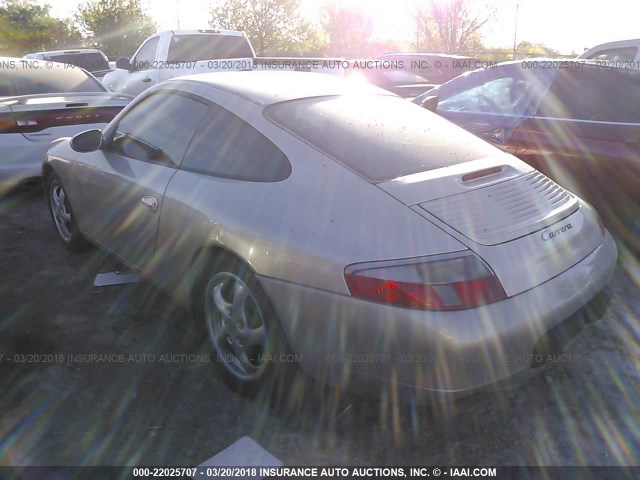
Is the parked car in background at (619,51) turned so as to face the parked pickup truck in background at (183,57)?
yes

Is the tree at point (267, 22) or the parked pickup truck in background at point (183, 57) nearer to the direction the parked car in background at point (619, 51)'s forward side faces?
the parked pickup truck in background

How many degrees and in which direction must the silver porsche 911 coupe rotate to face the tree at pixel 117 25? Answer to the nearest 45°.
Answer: approximately 45° to its right

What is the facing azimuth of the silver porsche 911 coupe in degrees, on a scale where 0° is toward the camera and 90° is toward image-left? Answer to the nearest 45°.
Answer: approximately 135°

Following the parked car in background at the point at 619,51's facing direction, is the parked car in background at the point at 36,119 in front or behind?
in front

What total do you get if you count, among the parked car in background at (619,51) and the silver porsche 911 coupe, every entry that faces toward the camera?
0

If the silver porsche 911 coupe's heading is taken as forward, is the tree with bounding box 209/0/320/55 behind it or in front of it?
in front

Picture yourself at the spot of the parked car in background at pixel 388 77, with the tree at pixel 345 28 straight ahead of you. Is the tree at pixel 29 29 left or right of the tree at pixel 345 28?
left

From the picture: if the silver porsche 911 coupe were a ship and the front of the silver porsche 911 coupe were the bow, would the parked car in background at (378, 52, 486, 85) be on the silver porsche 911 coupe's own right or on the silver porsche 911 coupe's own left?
on the silver porsche 911 coupe's own right

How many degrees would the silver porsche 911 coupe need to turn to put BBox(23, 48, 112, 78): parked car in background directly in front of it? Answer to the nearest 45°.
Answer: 0° — it already faces it

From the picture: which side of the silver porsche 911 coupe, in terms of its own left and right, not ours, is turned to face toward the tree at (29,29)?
front

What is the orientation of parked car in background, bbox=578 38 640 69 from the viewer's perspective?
to the viewer's left

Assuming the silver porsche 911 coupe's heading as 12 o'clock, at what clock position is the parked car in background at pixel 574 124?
The parked car in background is roughly at 3 o'clock from the silver porsche 911 coupe.

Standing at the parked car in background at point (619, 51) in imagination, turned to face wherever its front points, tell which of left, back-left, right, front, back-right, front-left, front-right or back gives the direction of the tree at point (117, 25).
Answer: front-right

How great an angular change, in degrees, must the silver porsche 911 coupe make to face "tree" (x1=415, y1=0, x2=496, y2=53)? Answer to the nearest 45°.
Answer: approximately 45° to its right

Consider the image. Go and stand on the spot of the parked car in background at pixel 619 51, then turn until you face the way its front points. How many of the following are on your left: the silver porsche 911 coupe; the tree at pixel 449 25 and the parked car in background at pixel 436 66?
1

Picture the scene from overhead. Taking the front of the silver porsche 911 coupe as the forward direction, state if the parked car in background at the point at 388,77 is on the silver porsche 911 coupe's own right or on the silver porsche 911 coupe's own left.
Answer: on the silver porsche 911 coupe's own right

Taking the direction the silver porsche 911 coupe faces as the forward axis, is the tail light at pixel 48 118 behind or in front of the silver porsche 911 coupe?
in front
